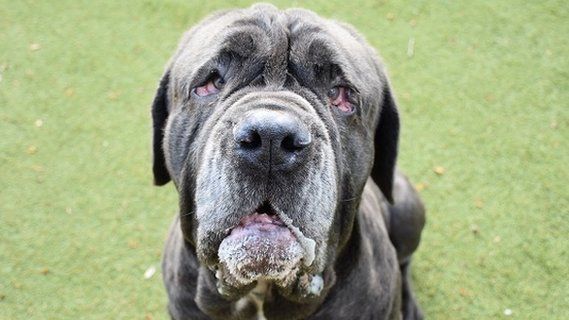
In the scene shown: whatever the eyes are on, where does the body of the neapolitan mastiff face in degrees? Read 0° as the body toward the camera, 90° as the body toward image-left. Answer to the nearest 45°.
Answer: approximately 0°
